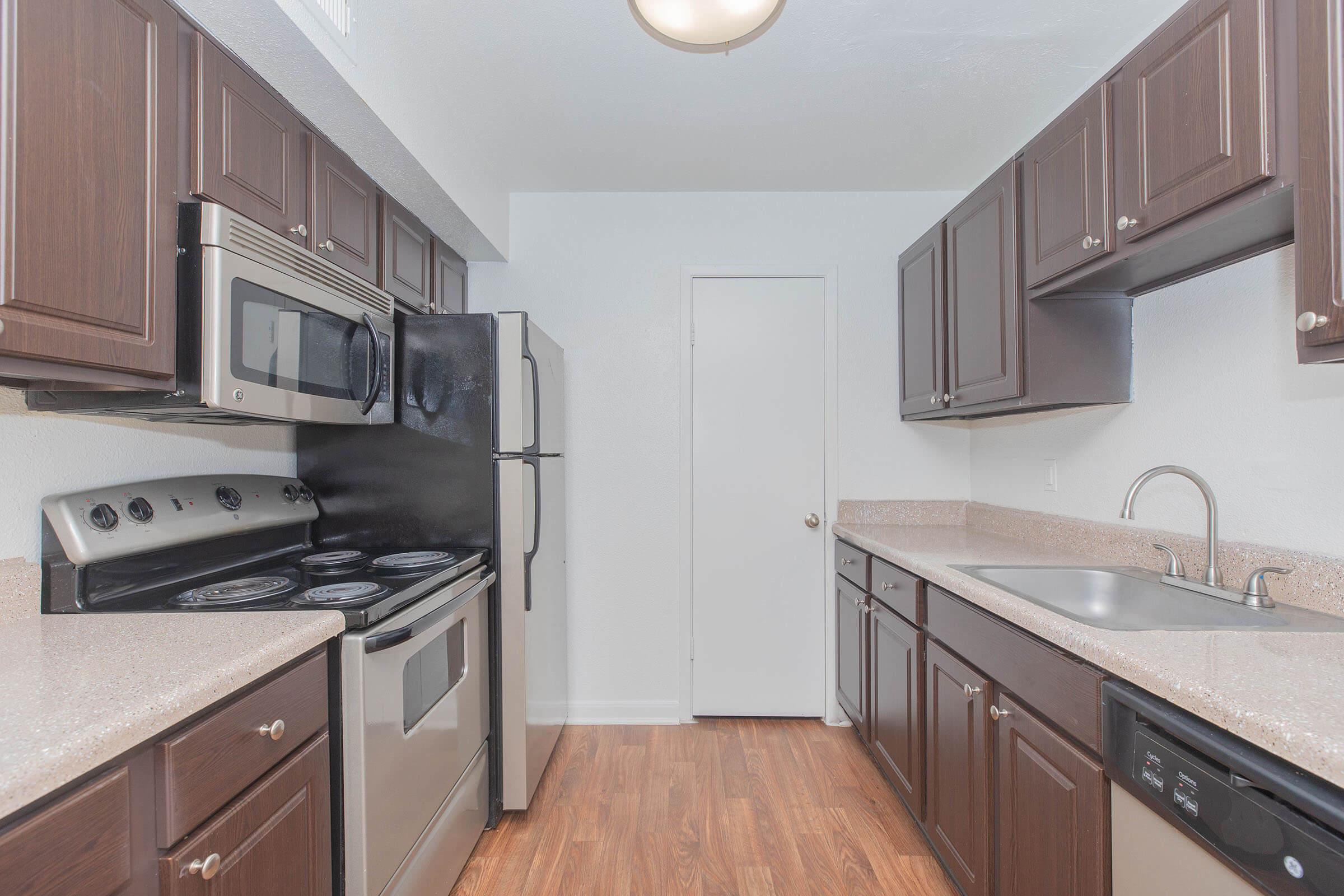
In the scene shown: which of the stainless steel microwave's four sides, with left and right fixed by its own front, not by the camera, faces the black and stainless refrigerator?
left

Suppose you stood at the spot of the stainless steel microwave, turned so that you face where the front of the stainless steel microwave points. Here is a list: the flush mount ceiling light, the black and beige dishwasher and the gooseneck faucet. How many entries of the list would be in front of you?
3

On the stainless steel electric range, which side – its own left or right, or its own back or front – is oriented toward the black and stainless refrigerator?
left

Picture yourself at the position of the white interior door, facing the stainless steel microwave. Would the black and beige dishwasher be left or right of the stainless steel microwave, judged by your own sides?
left

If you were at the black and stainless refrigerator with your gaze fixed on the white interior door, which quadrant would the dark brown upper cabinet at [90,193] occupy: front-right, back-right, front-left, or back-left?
back-right

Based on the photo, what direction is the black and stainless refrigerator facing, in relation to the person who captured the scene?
facing to the right of the viewer

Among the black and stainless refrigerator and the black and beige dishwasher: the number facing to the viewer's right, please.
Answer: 1

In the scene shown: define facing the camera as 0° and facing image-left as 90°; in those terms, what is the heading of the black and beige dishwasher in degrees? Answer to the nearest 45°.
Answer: approximately 45°

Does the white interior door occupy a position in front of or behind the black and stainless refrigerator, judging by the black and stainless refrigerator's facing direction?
in front

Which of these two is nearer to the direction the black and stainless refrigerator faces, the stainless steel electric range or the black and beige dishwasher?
the black and beige dishwasher

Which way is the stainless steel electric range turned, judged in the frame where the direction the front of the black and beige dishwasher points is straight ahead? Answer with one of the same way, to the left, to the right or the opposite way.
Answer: the opposite way

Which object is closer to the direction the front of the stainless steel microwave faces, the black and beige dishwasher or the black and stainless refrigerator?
the black and beige dishwasher
